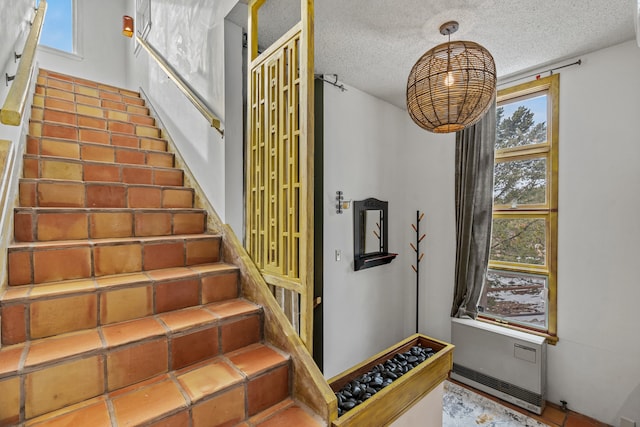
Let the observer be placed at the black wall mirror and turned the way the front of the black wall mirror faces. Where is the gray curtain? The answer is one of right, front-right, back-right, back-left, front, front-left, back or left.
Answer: front-left

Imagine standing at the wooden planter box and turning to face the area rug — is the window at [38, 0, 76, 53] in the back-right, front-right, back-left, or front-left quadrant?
back-left

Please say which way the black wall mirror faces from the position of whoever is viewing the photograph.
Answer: facing the viewer and to the right of the viewer

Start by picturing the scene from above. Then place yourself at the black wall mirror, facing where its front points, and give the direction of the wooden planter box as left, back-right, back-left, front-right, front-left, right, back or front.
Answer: front-right

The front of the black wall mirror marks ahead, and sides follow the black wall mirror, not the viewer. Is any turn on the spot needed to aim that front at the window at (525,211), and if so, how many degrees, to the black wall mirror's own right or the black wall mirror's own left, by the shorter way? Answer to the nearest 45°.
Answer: approximately 45° to the black wall mirror's own left

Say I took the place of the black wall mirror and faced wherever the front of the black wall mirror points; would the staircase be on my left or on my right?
on my right

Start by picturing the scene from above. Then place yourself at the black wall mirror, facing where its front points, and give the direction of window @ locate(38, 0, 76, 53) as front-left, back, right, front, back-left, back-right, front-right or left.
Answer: back-right

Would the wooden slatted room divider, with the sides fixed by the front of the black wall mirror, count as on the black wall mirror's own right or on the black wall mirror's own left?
on the black wall mirror's own right
